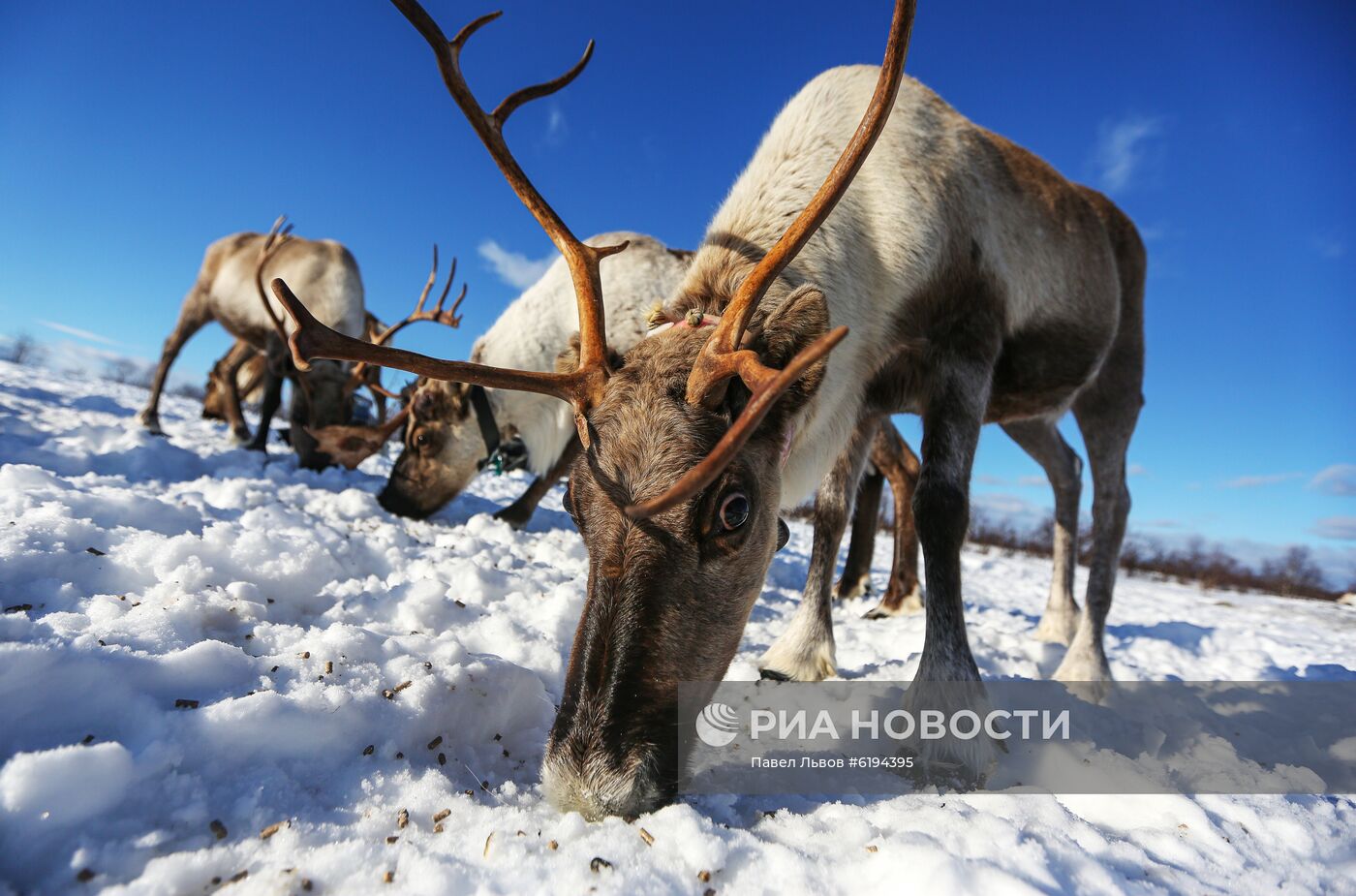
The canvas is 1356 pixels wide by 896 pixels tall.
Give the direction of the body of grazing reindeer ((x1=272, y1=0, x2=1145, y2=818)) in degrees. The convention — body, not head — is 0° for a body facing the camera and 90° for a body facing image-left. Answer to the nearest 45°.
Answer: approximately 45°

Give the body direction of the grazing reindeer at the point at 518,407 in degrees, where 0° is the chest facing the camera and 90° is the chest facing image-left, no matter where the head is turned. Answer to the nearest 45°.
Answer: approximately 45°

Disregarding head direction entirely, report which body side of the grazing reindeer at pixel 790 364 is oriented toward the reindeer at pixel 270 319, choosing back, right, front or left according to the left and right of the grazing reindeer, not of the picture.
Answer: right

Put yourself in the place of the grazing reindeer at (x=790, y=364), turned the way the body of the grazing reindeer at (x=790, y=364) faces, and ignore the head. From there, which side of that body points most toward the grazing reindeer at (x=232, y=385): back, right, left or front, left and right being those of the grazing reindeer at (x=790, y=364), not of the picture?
right

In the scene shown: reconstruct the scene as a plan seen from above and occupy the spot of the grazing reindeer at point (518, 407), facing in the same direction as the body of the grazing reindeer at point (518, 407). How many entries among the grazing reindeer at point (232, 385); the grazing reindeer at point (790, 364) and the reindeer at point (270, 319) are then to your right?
2

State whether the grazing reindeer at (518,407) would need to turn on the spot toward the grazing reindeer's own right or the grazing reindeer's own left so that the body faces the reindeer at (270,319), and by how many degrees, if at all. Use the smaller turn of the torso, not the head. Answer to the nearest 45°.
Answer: approximately 90° to the grazing reindeer's own right

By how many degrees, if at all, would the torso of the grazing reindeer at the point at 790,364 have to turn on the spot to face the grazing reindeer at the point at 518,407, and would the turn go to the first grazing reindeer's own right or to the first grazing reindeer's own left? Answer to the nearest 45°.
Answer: approximately 90° to the first grazing reindeer's own right
